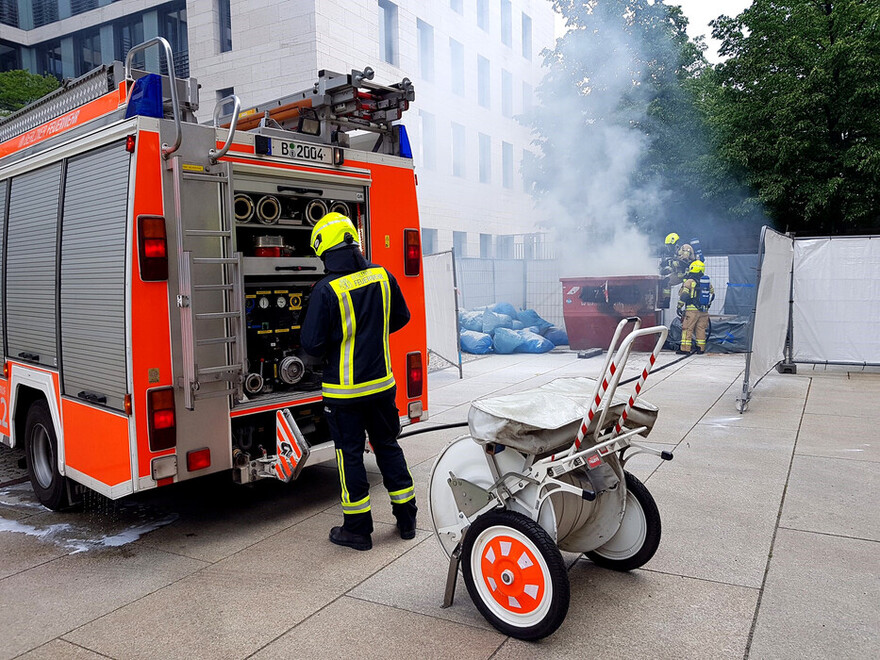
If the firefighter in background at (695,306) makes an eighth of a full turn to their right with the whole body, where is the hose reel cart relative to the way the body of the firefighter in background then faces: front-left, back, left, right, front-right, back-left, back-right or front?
back

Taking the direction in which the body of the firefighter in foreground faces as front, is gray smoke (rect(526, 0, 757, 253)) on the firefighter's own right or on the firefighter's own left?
on the firefighter's own right

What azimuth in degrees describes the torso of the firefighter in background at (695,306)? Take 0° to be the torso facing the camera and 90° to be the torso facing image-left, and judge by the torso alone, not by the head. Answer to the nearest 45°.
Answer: approximately 135°

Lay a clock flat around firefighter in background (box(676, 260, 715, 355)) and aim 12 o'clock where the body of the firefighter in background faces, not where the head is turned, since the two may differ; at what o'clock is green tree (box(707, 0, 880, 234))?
The green tree is roughly at 2 o'clock from the firefighter in background.

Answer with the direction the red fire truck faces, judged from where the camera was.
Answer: facing away from the viewer and to the left of the viewer

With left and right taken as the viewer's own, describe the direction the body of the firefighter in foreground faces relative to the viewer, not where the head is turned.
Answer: facing away from the viewer and to the left of the viewer

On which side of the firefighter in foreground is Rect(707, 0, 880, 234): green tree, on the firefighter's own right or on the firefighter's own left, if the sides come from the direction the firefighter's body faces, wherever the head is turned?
on the firefighter's own right

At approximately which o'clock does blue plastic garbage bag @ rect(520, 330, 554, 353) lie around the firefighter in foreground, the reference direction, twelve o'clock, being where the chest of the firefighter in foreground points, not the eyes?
The blue plastic garbage bag is roughly at 2 o'clock from the firefighter in foreground.

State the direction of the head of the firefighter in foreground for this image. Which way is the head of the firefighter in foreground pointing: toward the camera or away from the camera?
away from the camera

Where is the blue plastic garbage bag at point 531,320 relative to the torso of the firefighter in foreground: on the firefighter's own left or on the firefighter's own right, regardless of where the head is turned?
on the firefighter's own right

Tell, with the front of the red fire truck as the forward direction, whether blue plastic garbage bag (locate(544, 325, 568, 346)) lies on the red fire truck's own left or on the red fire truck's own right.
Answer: on the red fire truck's own right

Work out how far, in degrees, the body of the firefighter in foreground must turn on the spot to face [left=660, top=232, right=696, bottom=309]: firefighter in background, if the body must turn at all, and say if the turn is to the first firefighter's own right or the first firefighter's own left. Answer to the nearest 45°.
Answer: approximately 90° to the first firefighter's own right
